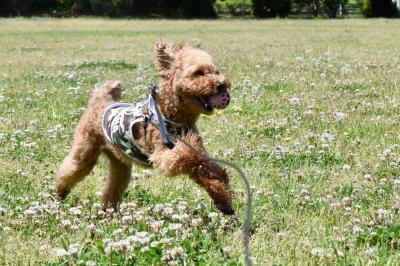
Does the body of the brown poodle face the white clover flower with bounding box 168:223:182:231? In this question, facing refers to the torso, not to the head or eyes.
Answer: no

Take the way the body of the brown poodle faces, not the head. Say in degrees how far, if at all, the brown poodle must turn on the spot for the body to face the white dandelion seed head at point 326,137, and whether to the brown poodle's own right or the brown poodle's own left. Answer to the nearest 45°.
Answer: approximately 45° to the brown poodle's own left

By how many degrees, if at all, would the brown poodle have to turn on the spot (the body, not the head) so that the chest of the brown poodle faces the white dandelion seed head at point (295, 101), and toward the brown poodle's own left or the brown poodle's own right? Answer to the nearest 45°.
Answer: approximately 45° to the brown poodle's own left

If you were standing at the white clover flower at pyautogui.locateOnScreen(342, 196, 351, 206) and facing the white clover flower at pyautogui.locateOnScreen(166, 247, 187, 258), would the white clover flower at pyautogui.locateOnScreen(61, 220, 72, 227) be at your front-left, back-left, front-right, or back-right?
front-right

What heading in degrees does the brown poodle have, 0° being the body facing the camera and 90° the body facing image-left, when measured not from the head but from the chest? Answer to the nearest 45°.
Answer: approximately 270°

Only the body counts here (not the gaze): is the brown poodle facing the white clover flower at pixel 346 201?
yes

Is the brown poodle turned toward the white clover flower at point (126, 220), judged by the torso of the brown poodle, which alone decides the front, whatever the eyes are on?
no

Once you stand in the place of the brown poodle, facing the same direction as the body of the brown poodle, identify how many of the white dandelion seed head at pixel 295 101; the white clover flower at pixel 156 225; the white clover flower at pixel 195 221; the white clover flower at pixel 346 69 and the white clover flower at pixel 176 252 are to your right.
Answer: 3

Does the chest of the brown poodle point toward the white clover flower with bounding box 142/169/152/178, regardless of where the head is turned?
no

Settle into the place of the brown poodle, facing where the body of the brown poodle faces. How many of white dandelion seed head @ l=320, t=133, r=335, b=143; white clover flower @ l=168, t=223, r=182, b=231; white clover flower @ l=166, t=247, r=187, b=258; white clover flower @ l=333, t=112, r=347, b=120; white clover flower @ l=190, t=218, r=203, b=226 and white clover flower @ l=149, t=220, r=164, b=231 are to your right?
4

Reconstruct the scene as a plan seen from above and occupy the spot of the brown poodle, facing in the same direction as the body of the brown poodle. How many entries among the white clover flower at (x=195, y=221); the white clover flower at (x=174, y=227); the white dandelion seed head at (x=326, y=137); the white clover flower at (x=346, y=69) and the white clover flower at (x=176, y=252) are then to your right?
3

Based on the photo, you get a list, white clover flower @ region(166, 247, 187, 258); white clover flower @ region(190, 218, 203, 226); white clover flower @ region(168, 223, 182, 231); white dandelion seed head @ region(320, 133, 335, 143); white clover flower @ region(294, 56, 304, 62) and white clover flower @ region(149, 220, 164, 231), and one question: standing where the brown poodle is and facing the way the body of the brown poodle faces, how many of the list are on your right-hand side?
4

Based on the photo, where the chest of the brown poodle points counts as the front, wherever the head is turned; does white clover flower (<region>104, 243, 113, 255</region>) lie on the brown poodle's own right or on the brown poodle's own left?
on the brown poodle's own right

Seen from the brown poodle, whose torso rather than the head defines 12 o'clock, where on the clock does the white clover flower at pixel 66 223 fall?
The white clover flower is roughly at 5 o'clock from the brown poodle.

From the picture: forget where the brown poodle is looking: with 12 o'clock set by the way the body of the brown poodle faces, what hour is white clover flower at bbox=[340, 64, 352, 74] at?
The white clover flower is roughly at 10 o'clock from the brown poodle.

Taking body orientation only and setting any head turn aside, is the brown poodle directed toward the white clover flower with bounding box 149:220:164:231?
no

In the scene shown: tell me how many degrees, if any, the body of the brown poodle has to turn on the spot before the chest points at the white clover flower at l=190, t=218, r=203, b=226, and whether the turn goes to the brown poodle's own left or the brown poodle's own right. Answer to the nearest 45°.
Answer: approximately 90° to the brown poodle's own right

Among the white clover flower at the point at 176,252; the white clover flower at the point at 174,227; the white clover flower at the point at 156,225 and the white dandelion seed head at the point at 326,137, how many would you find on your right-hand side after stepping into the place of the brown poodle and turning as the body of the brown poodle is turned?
3
